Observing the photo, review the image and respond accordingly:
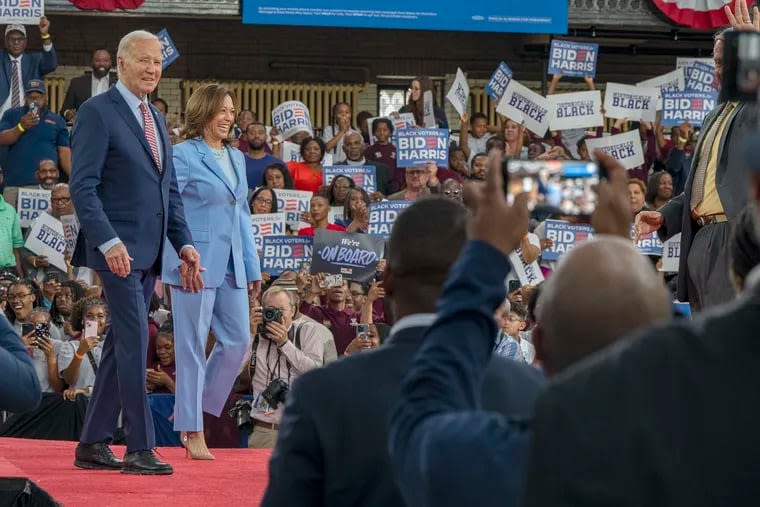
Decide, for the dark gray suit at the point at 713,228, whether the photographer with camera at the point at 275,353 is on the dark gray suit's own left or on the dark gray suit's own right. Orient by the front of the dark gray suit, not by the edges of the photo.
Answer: on the dark gray suit's own right

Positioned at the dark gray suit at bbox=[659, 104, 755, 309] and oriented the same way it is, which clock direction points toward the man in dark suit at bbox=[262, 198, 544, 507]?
The man in dark suit is roughly at 11 o'clock from the dark gray suit.

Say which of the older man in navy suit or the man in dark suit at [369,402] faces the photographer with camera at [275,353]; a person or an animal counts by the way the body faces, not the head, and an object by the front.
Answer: the man in dark suit

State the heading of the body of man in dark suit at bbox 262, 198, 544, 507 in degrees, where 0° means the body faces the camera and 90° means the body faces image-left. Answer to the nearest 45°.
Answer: approximately 180°

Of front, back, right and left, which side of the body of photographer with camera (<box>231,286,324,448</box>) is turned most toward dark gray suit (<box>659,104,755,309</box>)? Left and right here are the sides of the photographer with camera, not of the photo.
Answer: left

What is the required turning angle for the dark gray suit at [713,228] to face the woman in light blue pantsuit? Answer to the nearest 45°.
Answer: approximately 45° to its right

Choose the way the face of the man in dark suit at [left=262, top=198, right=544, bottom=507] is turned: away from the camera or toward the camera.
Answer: away from the camera

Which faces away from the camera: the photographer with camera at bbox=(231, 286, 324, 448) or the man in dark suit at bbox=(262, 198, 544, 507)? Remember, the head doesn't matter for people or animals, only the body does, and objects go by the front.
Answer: the man in dark suit

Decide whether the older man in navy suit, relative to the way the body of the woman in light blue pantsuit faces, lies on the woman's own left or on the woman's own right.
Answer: on the woman's own right
